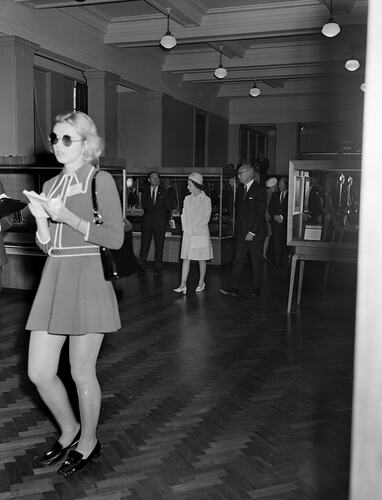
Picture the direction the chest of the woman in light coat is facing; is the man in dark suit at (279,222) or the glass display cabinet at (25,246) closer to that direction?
the glass display cabinet

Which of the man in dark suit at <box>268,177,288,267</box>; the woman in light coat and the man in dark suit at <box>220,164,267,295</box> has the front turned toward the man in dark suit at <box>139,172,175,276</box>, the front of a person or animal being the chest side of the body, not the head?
the man in dark suit at <box>268,177,288,267</box>

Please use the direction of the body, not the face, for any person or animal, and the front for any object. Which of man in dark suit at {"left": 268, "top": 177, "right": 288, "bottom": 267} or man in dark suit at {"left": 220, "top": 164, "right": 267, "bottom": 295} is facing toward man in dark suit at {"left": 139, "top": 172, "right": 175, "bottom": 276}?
man in dark suit at {"left": 268, "top": 177, "right": 288, "bottom": 267}

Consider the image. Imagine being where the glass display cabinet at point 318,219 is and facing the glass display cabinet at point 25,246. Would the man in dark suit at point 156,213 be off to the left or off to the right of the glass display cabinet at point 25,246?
right

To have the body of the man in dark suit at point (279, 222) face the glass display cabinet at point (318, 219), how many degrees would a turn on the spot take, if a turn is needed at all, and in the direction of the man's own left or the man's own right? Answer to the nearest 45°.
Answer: approximately 45° to the man's own left

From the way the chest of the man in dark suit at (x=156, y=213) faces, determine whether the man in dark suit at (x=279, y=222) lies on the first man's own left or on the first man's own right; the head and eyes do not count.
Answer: on the first man's own left

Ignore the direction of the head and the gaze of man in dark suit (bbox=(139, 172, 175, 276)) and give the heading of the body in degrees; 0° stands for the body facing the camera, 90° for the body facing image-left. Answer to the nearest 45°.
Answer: approximately 0°

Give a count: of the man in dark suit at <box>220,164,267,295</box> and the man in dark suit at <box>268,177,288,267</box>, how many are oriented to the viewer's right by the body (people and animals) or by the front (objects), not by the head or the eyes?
0
